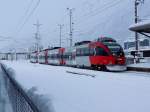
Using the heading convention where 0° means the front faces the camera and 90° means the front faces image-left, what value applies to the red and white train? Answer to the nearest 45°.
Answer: approximately 315°

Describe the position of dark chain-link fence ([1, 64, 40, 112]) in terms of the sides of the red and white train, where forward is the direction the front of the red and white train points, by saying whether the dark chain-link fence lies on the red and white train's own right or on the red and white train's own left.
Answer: on the red and white train's own right
